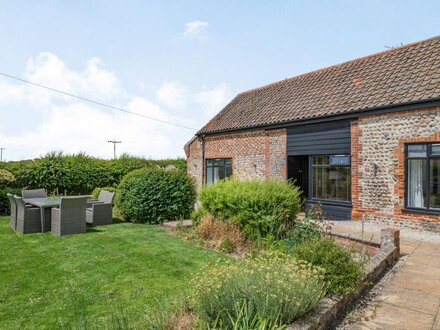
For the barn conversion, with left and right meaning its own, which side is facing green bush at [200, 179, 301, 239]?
front

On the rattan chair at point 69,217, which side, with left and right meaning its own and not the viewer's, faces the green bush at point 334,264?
back

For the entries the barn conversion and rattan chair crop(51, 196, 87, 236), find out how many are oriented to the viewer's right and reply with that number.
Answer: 0

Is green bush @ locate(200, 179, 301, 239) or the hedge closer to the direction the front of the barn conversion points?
the green bush

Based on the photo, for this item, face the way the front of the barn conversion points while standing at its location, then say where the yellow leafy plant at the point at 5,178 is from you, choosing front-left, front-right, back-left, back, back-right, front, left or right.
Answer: front-right

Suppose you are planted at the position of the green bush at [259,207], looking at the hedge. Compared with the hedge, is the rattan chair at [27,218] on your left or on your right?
left

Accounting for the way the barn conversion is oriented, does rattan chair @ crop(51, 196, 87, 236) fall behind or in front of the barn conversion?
in front

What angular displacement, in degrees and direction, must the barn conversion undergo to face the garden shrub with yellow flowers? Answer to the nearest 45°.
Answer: approximately 45° to its left

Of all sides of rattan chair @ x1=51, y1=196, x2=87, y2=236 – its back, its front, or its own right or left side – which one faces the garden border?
back

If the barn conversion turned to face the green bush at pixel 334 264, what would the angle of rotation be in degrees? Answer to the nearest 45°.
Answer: approximately 45° to its left

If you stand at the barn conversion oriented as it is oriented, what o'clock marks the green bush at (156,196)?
The green bush is roughly at 1 o'clock from the barn conversion.

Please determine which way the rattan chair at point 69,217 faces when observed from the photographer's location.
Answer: facing away from the viewer and to the left of the viewer

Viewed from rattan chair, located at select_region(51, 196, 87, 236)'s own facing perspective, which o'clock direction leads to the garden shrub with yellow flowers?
The garden shrub with yellow flowers is roughly at 5 o'clock from the rattan chair.

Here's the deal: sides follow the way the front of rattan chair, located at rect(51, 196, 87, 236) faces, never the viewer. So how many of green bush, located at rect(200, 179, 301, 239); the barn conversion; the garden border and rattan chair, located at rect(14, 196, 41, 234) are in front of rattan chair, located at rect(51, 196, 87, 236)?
1

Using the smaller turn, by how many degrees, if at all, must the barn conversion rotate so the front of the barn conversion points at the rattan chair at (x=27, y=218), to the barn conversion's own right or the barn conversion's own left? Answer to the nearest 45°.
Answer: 0° — it already faces it
